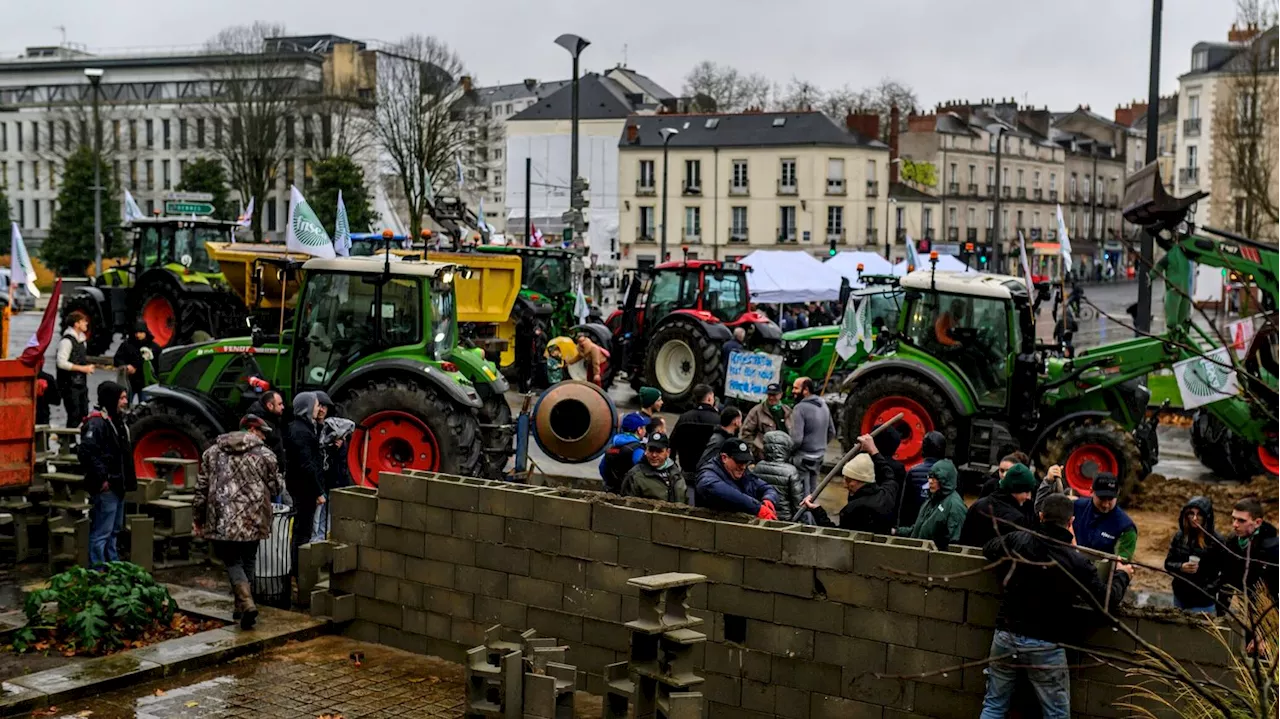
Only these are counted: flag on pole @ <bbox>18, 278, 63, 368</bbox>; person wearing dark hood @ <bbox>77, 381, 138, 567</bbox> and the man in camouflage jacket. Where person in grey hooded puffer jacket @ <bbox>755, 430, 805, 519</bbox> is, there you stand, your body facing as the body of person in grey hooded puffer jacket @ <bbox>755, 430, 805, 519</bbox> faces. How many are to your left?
3

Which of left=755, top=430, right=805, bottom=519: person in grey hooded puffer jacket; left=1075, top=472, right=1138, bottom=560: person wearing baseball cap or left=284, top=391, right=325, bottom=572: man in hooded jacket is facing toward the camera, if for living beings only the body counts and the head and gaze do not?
the person wearing baseball cap

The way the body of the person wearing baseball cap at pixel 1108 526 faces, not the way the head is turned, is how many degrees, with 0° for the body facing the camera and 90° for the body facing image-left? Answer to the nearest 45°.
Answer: approximately 0°

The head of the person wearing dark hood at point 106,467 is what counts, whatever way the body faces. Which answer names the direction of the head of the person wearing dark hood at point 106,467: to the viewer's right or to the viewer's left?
to the viewer's right

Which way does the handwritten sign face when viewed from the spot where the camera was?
facing the viewer

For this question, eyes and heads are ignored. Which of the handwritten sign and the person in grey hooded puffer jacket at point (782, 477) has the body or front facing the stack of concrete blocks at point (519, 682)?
the handwritten sign

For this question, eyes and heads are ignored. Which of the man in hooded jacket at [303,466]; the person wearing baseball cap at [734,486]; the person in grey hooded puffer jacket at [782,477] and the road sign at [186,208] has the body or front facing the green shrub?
the road sign

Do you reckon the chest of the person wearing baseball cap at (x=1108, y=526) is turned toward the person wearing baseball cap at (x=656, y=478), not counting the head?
no

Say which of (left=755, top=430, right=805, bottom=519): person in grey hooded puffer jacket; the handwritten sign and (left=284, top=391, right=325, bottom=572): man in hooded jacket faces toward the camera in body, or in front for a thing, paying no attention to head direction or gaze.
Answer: the handwritten sign

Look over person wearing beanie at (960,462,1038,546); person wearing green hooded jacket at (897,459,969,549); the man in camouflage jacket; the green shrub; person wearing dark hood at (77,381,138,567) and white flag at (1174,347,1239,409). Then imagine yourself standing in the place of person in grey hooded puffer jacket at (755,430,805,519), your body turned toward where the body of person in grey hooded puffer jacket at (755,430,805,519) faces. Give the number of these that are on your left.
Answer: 3

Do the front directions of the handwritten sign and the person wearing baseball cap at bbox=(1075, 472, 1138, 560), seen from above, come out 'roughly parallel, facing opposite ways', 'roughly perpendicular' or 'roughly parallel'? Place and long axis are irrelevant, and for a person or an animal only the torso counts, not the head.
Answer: roughly parallel

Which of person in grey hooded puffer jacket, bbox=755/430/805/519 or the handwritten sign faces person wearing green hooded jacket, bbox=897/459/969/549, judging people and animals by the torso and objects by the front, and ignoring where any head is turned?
the handwritten sign

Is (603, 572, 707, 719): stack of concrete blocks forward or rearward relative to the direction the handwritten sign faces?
forward

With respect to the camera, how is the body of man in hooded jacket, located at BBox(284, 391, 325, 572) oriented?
to the viewer's right

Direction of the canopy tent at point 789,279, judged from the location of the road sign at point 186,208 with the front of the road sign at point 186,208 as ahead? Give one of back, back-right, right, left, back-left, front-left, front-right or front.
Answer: left

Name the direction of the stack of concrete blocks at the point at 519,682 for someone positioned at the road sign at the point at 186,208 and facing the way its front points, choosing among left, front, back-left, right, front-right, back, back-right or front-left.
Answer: front

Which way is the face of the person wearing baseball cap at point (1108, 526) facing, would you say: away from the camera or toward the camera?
toward the camera

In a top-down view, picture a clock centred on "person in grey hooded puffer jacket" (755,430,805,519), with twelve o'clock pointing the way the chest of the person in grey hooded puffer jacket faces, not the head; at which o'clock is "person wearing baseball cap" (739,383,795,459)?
The person wearing baseball cap is roughly at 12 o'clock from the person in grey hooded puffer jacket.

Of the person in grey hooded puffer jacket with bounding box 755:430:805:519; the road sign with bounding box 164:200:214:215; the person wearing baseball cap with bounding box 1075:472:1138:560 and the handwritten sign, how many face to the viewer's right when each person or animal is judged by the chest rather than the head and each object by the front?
0

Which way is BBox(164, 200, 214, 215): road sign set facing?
toward the camera

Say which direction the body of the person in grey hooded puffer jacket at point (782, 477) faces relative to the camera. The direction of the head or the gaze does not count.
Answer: away from the camera

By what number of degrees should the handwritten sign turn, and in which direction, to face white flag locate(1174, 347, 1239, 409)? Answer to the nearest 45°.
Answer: approximately 45° to its left
